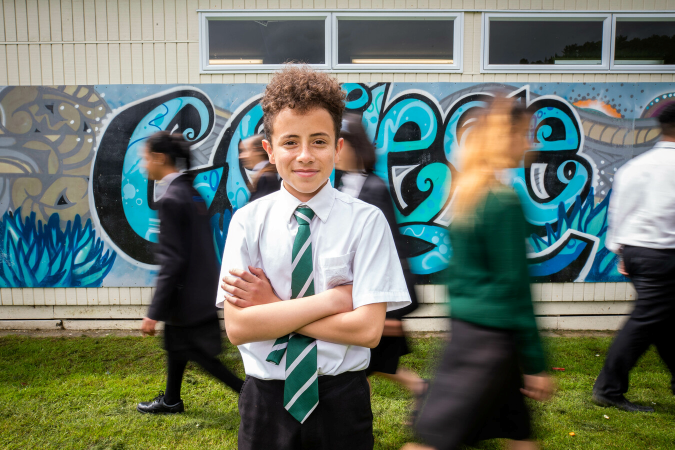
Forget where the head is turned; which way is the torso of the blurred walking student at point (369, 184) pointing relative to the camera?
to the viewer's left

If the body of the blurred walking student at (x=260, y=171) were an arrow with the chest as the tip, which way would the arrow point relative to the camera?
to the viewer's left

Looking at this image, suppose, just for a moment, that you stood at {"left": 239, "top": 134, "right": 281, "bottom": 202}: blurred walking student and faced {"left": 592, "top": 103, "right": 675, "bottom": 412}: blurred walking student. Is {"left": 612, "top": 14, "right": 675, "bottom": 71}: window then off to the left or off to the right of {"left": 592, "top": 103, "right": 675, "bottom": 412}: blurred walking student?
left

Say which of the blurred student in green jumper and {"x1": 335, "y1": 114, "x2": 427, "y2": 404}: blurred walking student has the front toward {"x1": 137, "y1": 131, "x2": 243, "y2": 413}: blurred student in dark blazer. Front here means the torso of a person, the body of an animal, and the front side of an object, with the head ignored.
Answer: the blurred walking student

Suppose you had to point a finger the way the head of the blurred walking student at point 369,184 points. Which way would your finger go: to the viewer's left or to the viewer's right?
to the viewer's left

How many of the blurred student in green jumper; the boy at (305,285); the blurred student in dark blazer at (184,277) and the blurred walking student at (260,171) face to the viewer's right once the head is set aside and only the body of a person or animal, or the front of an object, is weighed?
1

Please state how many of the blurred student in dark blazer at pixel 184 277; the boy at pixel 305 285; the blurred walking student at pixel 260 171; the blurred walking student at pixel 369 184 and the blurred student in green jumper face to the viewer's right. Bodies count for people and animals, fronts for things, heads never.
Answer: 1

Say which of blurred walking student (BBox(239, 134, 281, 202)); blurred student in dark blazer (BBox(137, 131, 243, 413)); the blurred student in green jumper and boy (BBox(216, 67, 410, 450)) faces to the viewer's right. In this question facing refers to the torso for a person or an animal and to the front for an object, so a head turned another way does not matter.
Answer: the blurred student in green jumper

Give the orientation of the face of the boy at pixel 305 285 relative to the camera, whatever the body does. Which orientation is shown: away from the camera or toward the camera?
toward the camera

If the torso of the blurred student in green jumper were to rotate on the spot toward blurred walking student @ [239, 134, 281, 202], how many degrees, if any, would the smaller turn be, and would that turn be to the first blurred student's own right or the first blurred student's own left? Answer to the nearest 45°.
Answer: approximately 135° to the first blurred student's own left

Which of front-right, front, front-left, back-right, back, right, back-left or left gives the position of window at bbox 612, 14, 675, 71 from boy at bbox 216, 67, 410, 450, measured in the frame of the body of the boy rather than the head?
back-left

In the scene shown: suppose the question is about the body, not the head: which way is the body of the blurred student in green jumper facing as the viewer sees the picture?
to the viewer's right

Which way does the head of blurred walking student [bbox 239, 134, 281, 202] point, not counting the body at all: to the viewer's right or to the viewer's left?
to the viewer's left

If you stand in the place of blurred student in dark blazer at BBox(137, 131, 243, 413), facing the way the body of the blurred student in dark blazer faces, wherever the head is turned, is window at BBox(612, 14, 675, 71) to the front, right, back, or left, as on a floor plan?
back

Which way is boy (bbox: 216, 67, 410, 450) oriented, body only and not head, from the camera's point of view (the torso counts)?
toward the camera

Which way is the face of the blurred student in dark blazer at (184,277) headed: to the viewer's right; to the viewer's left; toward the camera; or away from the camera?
to the viewer's left

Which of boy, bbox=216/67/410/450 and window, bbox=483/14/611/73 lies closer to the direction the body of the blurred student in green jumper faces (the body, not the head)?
the window
